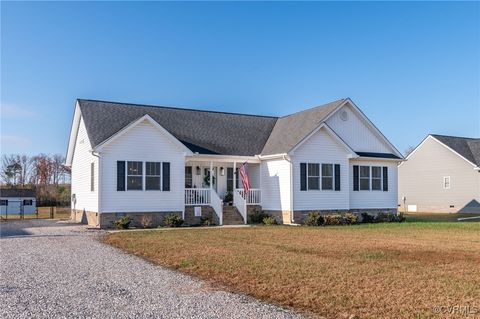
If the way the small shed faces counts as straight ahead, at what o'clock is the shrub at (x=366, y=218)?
The shrub is roughly at 11 o'clock from the small shed.

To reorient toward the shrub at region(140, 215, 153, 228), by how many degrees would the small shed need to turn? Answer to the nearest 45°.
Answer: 0° — it already faces it

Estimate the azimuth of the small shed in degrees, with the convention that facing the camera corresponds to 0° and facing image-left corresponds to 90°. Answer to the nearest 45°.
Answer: approximately 0°

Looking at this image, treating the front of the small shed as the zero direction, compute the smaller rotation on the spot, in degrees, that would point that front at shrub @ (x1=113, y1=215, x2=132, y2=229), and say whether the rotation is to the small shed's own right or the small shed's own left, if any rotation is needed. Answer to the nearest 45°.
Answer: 0° — it already faces it

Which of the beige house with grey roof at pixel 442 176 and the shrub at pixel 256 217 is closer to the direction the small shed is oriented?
the shrub

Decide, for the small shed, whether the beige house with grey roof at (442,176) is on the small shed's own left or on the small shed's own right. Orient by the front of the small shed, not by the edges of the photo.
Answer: on the small shed's own left
